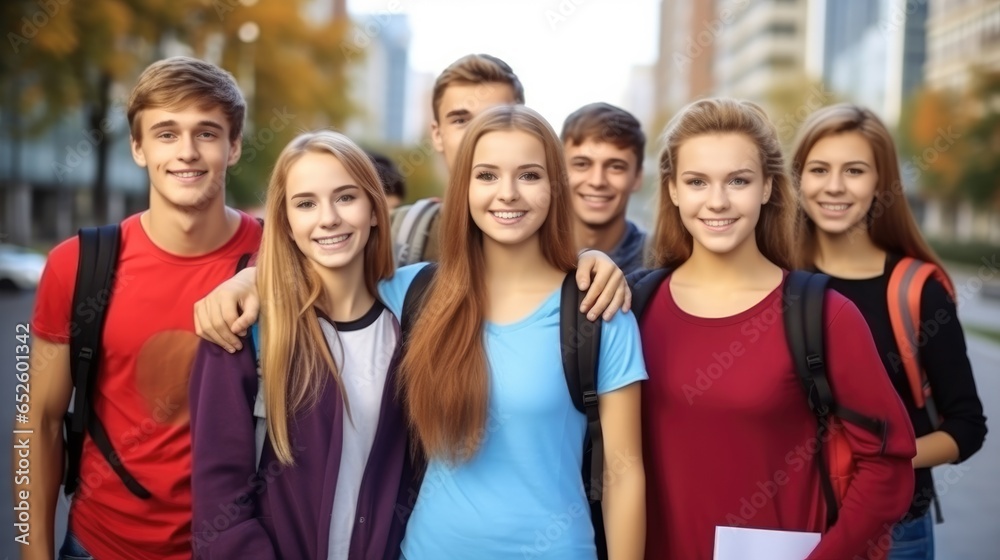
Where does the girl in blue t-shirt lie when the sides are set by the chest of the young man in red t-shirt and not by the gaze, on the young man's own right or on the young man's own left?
on the young man's own left

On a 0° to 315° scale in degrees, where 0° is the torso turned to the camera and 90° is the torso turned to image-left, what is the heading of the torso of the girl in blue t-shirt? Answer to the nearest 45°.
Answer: approximately 0°

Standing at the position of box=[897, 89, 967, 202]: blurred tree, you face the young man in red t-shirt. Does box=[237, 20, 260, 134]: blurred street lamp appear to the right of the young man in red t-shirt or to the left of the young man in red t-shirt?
right

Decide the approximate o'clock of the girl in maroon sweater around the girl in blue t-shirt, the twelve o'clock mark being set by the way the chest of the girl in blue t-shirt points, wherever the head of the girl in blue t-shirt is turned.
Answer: The girl in maroon sweater is roughly at 9 o'clock from the girl in blue t-shirt.

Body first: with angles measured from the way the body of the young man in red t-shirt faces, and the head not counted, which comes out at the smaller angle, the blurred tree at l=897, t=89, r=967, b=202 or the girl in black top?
the girl in black top

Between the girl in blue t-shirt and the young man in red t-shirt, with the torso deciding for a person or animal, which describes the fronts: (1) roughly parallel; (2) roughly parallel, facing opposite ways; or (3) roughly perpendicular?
roughly parallel

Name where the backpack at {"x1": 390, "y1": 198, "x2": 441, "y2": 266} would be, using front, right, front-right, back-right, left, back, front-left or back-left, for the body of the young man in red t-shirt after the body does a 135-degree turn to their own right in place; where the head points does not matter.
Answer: right

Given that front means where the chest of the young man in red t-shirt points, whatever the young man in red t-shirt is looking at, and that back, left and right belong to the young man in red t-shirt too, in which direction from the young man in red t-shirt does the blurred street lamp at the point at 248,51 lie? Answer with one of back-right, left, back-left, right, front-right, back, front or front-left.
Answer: back

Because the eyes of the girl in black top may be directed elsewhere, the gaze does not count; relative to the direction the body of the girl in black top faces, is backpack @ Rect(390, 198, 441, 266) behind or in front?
in front

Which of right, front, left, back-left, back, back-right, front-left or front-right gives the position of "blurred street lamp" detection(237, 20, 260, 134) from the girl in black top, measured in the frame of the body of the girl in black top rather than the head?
right

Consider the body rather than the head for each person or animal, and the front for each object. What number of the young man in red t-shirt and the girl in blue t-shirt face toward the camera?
2

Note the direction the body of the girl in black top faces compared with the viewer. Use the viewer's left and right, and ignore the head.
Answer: facing the viewer and to the left of the viewer

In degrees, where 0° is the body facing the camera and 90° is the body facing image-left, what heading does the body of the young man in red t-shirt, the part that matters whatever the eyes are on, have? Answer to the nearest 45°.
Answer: approximately 0°
